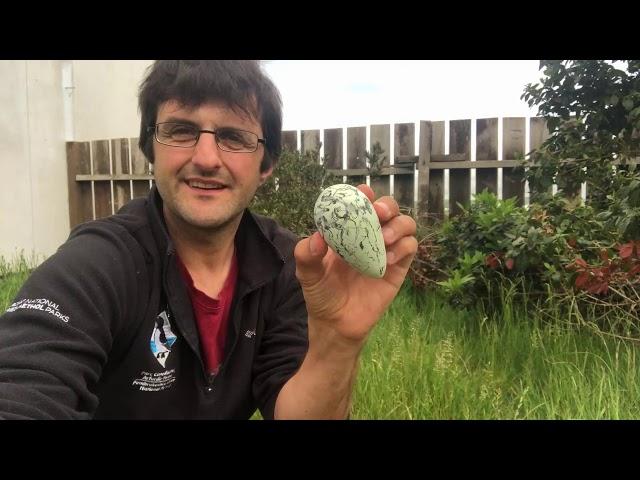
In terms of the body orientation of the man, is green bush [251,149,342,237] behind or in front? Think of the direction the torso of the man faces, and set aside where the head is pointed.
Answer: behind

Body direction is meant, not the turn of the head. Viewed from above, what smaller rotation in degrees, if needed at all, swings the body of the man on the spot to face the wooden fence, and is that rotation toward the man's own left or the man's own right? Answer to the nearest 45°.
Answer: approximately 135° to the man's own left

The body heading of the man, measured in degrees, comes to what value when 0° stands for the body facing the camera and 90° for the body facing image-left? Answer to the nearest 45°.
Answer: approximately 0°
